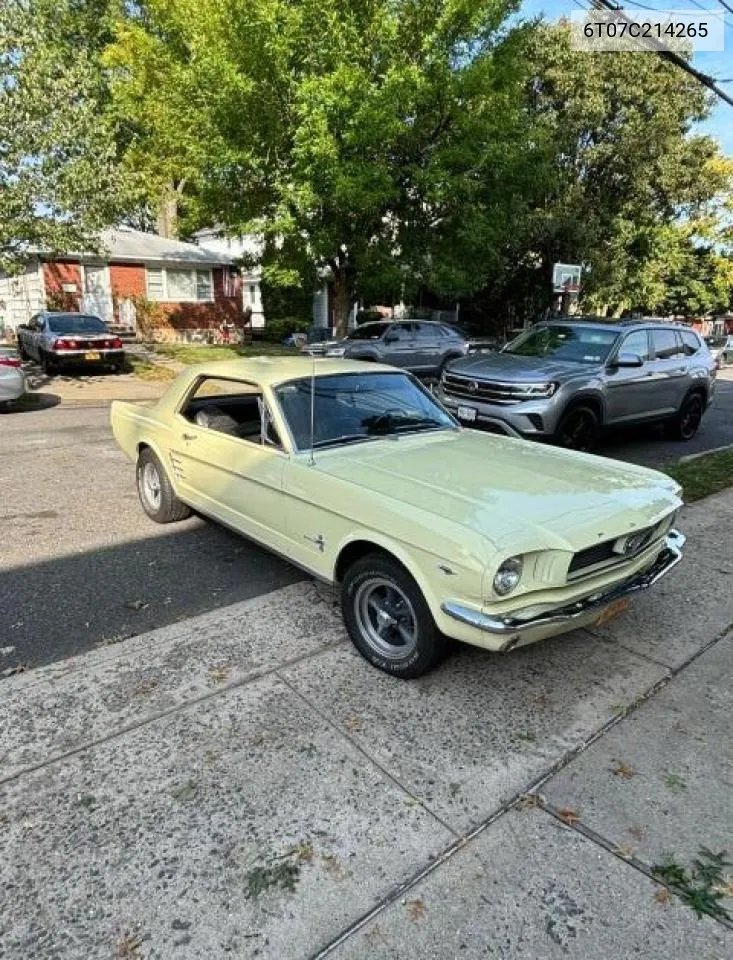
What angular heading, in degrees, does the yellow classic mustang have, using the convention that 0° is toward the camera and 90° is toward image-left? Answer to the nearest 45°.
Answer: approximately 315°

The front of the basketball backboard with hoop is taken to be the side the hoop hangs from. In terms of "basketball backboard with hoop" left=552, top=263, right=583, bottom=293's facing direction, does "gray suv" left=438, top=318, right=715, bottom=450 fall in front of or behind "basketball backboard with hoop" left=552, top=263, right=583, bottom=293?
in front

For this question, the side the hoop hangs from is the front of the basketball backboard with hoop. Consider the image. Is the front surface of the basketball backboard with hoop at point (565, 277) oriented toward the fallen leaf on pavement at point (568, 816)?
yes

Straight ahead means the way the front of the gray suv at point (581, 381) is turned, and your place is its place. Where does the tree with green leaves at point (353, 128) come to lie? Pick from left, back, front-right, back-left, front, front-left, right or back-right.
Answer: right

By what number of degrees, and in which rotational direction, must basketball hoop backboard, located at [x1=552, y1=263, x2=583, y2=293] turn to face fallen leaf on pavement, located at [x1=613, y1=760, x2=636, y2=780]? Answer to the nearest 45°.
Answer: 0° — it already faces it

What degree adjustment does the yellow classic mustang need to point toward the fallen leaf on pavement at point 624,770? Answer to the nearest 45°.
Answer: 0° — it already faces it

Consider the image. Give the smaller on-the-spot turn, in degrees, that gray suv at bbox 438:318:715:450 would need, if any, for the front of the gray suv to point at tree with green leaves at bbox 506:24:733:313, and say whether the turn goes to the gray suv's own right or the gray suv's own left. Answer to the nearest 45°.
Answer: approximately 135° to the gray suv's own right

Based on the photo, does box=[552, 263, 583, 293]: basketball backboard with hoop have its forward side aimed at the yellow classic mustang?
yes

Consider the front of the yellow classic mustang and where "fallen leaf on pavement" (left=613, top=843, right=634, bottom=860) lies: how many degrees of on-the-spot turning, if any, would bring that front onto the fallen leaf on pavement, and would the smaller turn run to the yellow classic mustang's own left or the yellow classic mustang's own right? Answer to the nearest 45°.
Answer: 0° — it already faces it

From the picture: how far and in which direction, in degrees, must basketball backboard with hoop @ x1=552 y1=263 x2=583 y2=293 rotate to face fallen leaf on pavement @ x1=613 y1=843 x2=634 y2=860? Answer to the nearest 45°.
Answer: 0° — it already faces it

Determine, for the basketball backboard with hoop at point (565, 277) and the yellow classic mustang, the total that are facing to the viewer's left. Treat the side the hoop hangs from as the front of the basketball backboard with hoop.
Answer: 0

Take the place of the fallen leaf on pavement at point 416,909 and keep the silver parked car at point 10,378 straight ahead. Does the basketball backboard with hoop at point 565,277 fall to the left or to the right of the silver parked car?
right

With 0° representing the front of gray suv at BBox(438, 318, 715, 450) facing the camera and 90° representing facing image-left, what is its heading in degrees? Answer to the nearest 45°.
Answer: approximately 45°
